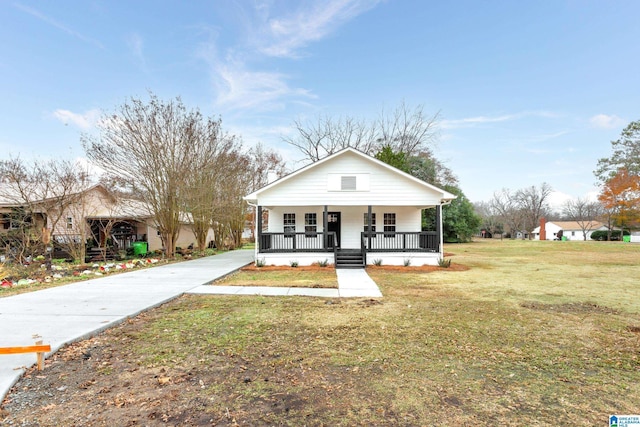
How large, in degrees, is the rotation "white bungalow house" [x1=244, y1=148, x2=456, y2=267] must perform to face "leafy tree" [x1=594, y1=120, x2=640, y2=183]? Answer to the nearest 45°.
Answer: approximately 135° to its left

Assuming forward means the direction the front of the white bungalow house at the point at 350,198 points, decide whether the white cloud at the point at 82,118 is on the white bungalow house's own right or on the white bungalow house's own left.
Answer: on the white bungalow house's own right

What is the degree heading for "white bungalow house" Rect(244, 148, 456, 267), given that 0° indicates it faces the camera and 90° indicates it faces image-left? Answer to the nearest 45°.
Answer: approximately 0°

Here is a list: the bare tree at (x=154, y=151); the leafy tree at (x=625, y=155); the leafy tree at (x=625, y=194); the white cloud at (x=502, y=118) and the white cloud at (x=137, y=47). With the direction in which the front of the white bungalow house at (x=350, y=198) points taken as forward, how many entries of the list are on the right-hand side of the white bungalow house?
2

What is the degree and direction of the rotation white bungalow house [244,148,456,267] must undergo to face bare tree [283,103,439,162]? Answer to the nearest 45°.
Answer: approximately 180°

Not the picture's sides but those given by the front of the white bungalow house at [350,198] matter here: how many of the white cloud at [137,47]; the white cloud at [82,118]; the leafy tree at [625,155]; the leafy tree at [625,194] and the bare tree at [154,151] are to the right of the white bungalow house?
3

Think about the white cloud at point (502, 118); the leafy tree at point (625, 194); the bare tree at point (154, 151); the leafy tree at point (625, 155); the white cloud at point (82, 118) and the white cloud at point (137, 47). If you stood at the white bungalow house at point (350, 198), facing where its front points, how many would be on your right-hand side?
3

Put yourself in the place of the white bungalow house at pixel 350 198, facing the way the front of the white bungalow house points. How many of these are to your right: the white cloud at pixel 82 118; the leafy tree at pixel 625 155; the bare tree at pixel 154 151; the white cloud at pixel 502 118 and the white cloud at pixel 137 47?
3

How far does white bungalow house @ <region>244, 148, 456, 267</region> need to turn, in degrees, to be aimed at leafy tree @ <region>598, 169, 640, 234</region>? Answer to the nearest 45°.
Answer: approximately 135° to its left

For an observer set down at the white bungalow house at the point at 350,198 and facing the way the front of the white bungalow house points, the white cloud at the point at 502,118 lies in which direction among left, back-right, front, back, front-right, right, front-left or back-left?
back-left
